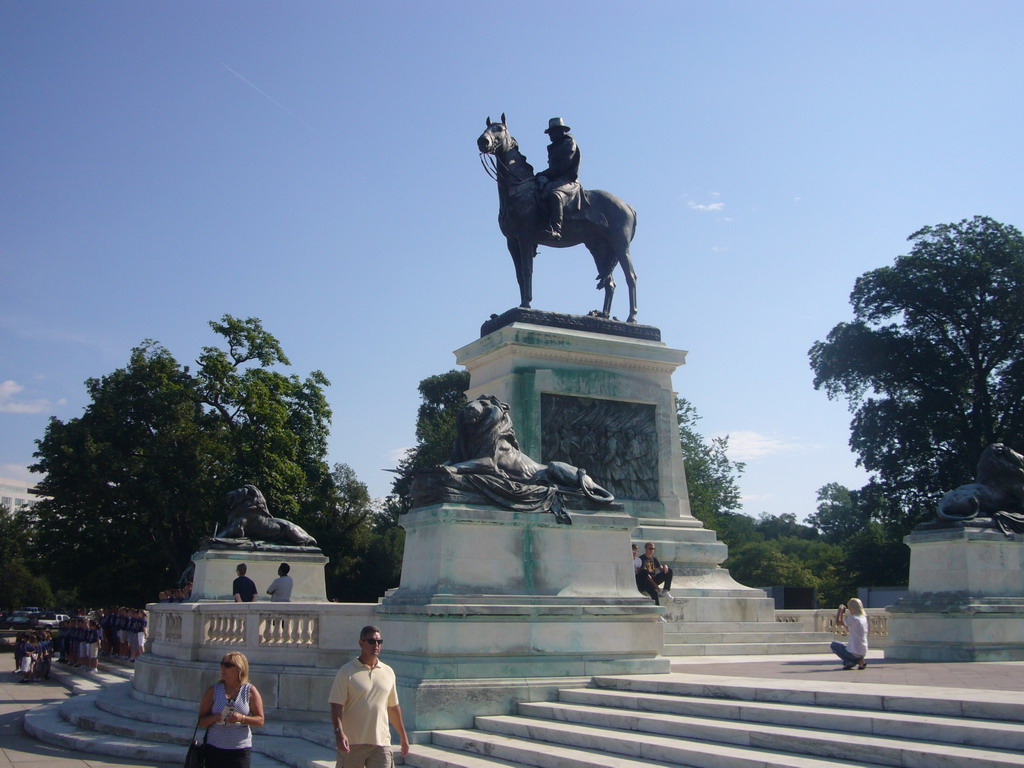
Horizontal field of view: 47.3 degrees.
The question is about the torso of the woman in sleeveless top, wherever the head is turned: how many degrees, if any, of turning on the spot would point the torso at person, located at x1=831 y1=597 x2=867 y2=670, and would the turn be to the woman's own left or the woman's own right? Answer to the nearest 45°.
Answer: approximately 135° to the woman's own left

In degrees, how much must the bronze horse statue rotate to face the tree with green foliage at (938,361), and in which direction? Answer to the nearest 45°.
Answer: approximately 180°

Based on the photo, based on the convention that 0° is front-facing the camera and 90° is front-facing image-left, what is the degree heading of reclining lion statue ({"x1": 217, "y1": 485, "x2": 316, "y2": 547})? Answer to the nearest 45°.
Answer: approximately 90°

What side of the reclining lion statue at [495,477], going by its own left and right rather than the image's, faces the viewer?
left

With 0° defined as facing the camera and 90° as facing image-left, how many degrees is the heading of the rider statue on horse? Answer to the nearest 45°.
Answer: approximately 45°

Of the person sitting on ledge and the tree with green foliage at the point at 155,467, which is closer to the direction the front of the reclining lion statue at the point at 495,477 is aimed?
the tree with green foliage

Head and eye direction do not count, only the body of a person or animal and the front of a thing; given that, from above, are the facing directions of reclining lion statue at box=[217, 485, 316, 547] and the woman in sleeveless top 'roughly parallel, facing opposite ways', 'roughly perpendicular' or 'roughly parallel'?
roughly perpendicular

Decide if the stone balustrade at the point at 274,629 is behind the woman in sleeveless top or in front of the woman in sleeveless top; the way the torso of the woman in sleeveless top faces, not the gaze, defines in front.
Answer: behind

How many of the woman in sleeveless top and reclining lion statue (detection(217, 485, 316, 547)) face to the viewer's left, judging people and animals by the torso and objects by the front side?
1
